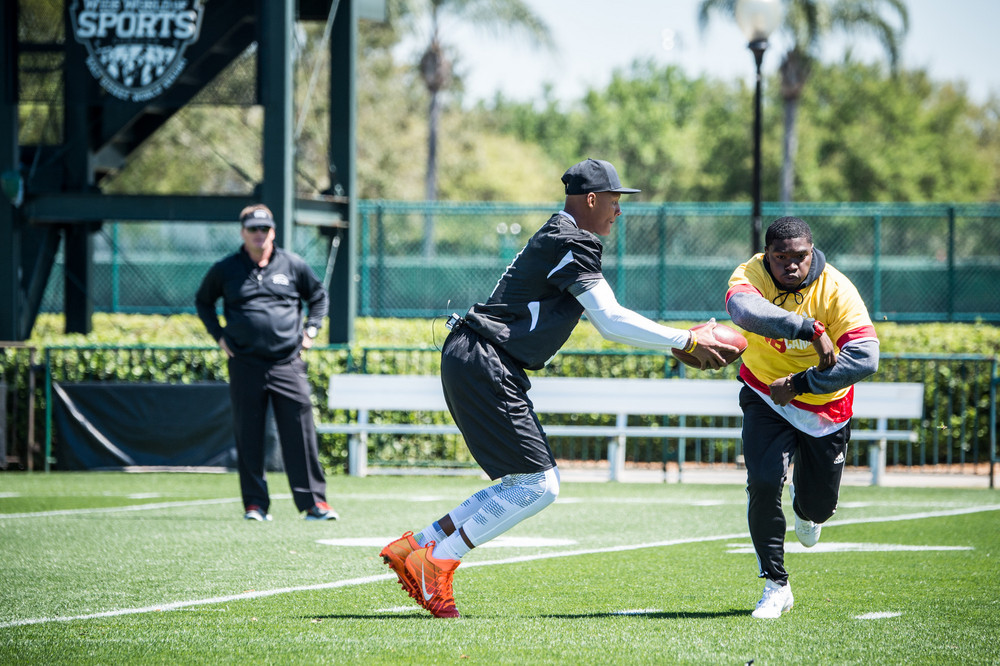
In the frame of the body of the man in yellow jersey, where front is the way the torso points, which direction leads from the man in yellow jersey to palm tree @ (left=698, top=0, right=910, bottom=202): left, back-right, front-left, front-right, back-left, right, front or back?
back

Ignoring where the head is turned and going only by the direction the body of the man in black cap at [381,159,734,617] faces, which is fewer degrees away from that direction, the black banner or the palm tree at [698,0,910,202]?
the palm tree

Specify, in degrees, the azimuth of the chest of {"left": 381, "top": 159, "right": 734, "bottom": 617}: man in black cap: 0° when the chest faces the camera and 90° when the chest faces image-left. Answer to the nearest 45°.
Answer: approximately 270°

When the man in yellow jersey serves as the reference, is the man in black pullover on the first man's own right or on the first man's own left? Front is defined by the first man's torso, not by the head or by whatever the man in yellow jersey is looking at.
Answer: on the first man's own right

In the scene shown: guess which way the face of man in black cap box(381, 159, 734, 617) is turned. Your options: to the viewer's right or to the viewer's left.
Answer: to the viewer's right

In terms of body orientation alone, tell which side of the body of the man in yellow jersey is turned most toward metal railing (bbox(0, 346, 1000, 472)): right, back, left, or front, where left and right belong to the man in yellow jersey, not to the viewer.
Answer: back

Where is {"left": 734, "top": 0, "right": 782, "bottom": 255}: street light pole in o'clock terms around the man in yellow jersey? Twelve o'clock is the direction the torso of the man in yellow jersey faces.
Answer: The street light pole is roughly at 6 o'clock from the man in yellow jersey.

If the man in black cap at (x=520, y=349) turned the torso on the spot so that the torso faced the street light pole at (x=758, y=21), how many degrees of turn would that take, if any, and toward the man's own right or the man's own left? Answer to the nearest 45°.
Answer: approximately 90° to the man's own left

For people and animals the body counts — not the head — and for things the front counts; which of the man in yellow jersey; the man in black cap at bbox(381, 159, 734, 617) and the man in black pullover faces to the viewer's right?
the man in black cap

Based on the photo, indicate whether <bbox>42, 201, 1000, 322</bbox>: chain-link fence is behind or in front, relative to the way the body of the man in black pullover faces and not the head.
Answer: behind

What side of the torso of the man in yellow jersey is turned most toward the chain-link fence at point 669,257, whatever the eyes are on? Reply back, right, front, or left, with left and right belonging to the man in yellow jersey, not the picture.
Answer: back

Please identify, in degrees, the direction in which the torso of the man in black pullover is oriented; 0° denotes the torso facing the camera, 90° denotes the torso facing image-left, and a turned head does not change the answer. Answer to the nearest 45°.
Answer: approximately 0°

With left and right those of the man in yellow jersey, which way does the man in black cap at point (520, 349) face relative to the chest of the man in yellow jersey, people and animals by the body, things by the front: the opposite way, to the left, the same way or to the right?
to the left
